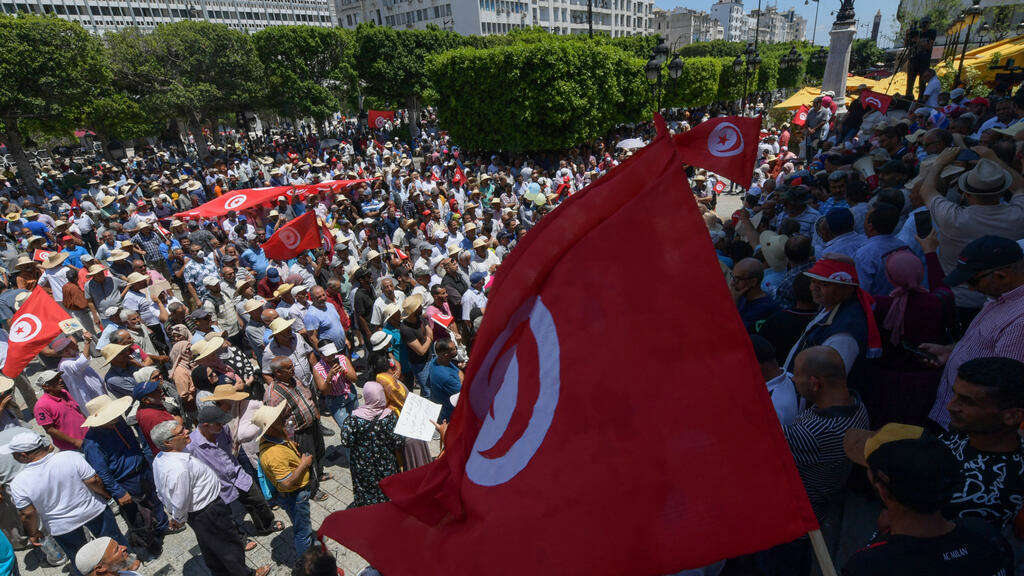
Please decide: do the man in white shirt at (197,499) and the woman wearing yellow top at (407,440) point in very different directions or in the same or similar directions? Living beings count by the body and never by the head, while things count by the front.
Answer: same or similar directions

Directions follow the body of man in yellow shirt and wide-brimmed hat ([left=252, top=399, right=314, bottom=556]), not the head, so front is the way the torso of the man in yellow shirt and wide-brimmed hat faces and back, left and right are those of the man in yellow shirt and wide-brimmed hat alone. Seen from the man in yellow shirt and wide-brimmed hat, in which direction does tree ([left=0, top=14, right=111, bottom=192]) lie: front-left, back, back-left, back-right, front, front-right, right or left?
left

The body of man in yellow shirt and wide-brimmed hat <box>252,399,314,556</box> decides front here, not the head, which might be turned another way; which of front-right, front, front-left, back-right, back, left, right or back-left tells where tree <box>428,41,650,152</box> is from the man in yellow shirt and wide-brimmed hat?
front-left

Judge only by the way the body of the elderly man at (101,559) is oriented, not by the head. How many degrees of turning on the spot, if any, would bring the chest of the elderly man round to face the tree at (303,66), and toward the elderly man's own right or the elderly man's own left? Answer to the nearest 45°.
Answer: approximately 45° to the elderly man's own left

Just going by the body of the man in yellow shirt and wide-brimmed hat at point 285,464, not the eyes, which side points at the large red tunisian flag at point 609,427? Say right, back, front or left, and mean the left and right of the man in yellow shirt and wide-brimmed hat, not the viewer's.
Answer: right

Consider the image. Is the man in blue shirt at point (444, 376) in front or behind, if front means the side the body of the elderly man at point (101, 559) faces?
in front

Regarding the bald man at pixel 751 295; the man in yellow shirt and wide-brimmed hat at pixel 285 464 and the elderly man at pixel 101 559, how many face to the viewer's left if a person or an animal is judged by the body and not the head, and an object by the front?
1

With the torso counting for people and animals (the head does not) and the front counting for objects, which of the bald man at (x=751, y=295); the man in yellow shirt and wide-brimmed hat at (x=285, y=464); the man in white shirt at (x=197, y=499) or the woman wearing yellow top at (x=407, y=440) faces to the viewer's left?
the bald man

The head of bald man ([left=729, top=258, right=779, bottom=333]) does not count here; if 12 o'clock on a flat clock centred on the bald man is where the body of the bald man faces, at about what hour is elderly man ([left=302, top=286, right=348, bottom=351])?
The elderly man is roughly at 12 o'clock from the bald man.

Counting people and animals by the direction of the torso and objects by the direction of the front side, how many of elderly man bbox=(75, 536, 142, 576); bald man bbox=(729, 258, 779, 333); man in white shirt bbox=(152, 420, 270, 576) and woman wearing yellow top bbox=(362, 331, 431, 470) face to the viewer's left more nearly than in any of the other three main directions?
1
